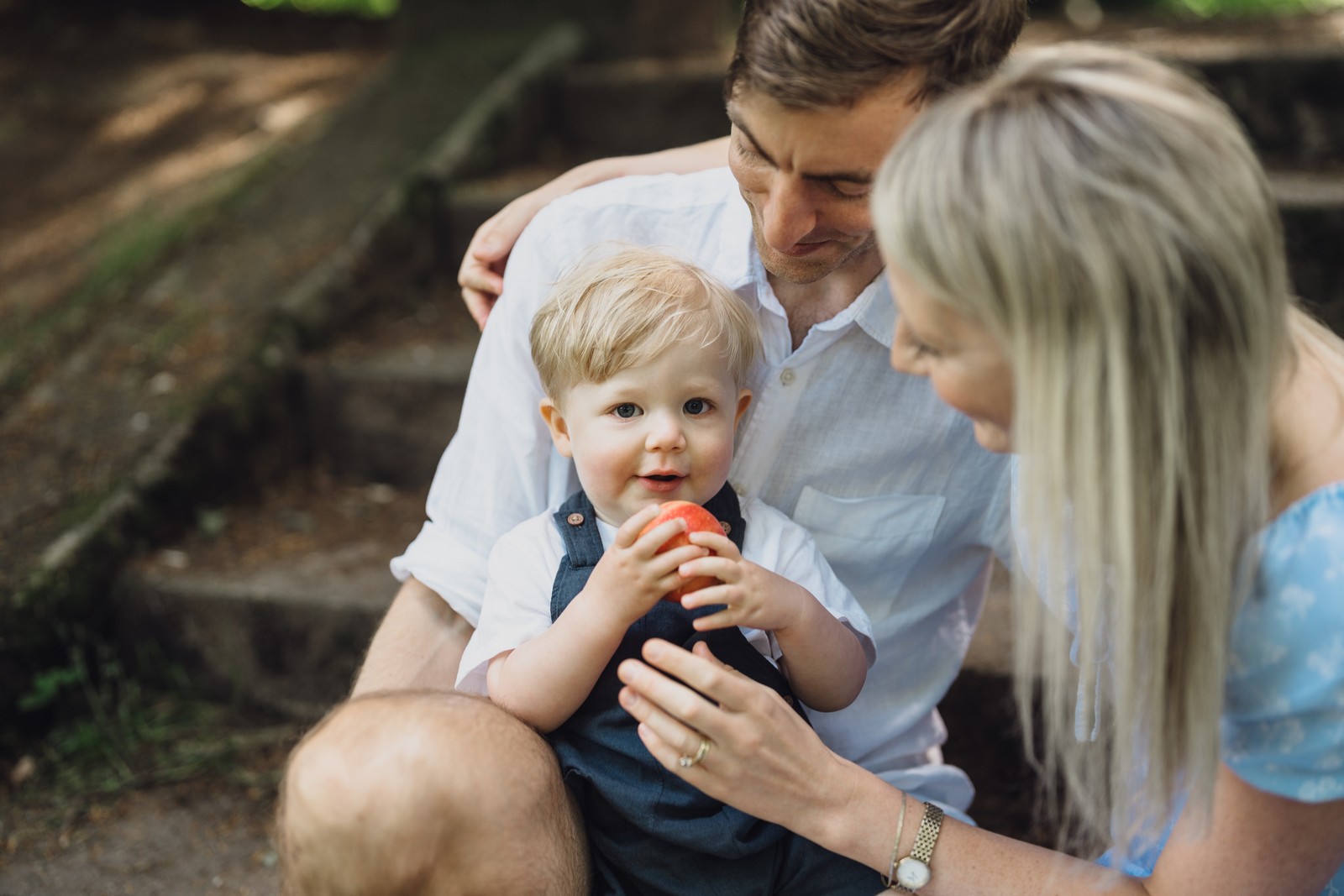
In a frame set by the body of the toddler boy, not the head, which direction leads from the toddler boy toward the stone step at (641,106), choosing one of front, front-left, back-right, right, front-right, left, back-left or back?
back

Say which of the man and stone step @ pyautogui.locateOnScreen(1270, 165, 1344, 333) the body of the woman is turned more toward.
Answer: the man

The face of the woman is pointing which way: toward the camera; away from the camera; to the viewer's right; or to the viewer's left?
to the viewer's left

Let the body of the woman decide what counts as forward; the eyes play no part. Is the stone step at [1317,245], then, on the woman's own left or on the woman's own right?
on the woman's own right

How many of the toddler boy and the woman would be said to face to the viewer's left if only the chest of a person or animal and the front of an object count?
1

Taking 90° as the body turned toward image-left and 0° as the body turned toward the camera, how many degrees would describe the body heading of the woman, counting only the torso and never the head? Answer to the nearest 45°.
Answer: approximately 90°

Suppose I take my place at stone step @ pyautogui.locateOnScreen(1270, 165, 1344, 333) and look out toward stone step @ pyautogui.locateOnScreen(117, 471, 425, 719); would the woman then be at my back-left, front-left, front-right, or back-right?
front-left

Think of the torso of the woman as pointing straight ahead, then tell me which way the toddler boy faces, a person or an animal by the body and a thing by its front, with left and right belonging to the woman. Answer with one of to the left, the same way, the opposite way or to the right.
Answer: to the left

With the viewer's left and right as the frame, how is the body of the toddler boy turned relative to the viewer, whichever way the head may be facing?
facing the viewer
